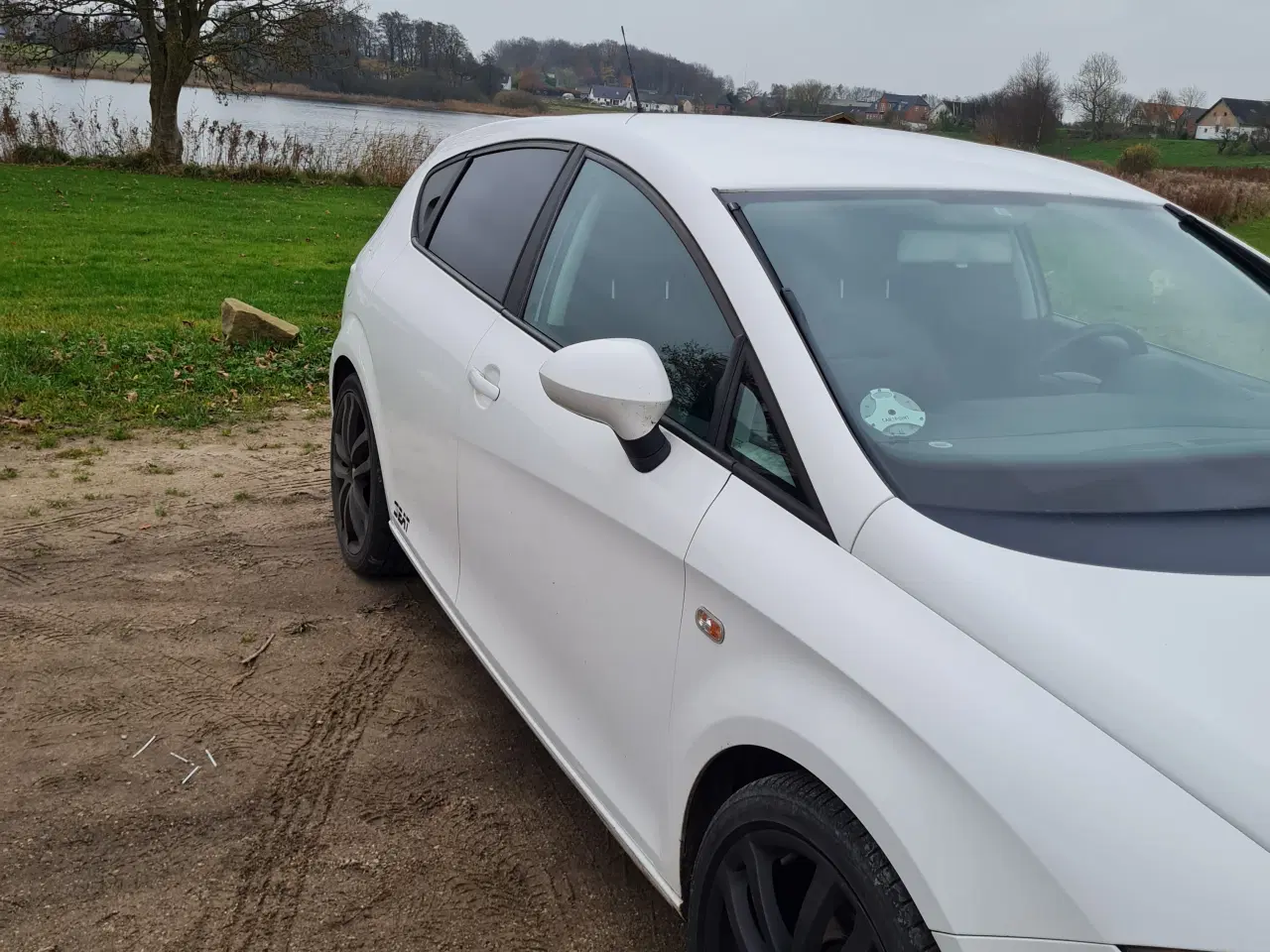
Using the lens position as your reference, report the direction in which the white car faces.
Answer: facing the viewer and to the right of the viewer

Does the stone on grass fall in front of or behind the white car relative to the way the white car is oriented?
behind

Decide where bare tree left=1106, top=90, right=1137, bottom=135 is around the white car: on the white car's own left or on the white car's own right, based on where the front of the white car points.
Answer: on the white car's own left

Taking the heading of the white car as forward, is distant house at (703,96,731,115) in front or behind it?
behind

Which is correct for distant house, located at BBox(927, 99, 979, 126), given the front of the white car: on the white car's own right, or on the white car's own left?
on the white car's own left

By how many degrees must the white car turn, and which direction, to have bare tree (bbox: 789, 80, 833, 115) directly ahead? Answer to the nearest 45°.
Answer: approximately 135° to its left

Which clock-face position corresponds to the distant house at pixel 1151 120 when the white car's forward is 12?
The distant house is roughly at 8 o'clock from the white car.

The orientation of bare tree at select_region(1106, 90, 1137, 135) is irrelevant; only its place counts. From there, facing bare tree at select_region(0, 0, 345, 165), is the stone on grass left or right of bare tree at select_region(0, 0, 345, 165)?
left
